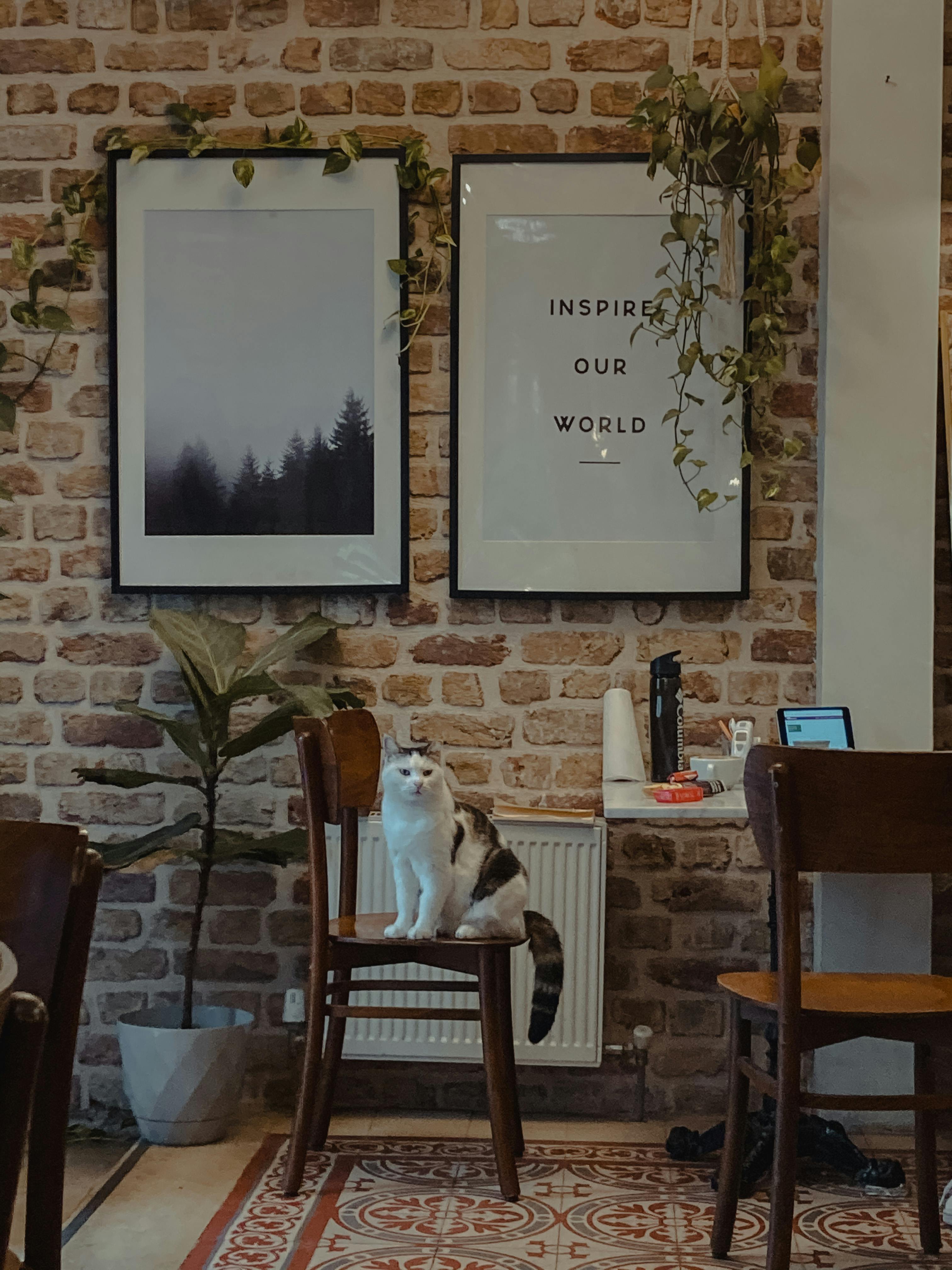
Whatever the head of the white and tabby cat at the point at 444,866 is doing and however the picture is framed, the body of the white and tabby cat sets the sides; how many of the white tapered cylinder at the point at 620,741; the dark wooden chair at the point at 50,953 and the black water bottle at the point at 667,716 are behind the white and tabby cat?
2

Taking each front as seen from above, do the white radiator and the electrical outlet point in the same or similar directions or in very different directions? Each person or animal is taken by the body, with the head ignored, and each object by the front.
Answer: same or similar directions

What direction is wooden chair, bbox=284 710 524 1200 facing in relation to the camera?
to the viewer's right

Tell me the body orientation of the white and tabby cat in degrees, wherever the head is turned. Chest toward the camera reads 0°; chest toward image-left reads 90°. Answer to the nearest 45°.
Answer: approximately 45°

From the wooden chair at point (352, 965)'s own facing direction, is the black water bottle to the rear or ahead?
ahead

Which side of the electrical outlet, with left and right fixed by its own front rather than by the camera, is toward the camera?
front

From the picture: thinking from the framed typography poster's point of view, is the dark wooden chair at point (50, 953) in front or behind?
in front

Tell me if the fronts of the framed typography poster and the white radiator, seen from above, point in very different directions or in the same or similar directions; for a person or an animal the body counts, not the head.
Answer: same or similar directions

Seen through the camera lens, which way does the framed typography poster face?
facing the viewer
